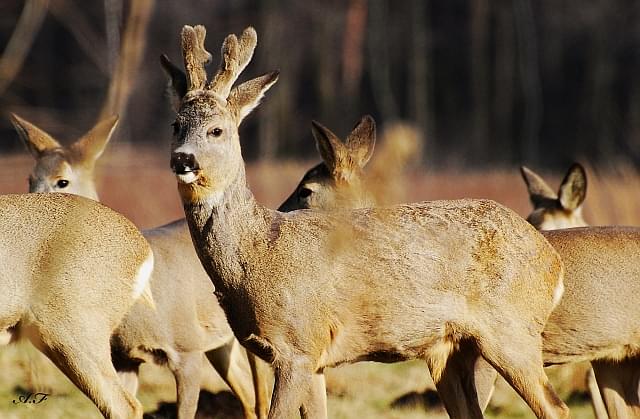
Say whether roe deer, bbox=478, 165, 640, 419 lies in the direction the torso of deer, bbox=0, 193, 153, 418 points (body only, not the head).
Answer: no

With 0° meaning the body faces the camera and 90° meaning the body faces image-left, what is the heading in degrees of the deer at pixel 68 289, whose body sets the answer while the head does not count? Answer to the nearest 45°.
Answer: approximately 90°

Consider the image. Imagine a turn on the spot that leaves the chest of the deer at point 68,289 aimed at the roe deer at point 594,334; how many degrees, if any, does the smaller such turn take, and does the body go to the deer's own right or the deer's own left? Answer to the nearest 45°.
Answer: approximately 180°

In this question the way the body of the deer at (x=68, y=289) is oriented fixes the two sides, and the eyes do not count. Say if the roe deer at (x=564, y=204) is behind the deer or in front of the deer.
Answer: behind

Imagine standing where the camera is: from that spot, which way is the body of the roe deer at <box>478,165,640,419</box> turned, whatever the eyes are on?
to the viewer's left

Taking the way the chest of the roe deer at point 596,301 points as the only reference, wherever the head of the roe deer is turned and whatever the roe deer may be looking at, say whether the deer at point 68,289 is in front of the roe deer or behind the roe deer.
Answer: in front

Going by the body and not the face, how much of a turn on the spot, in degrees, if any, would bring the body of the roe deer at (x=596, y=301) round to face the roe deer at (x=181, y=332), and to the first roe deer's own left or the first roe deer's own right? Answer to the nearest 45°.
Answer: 0° — it already faces it

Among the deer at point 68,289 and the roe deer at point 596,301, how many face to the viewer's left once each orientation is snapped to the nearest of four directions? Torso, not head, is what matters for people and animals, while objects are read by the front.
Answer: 2
